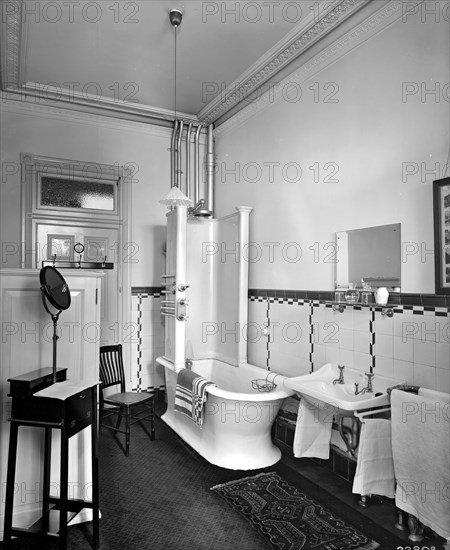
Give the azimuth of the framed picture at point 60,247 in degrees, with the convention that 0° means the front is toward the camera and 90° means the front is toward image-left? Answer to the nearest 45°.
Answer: approximately 0°

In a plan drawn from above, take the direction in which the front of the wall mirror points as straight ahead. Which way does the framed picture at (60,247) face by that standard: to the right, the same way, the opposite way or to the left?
to the left

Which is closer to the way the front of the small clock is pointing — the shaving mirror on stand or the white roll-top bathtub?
the shaving mirror on stand

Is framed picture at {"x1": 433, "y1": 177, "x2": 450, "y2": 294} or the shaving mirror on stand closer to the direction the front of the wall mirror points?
the shaving mirror on stand

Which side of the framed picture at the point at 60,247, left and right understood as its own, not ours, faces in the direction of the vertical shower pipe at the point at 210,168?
left

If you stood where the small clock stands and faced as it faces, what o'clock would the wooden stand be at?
The wooden stand is roughly at 12 o'clock from the small clock.

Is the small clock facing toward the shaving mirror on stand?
yes

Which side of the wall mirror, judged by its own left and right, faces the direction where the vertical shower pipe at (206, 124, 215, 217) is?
right

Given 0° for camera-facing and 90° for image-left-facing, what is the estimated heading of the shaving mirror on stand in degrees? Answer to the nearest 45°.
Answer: approximately 315°

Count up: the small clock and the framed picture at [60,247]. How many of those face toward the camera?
2
